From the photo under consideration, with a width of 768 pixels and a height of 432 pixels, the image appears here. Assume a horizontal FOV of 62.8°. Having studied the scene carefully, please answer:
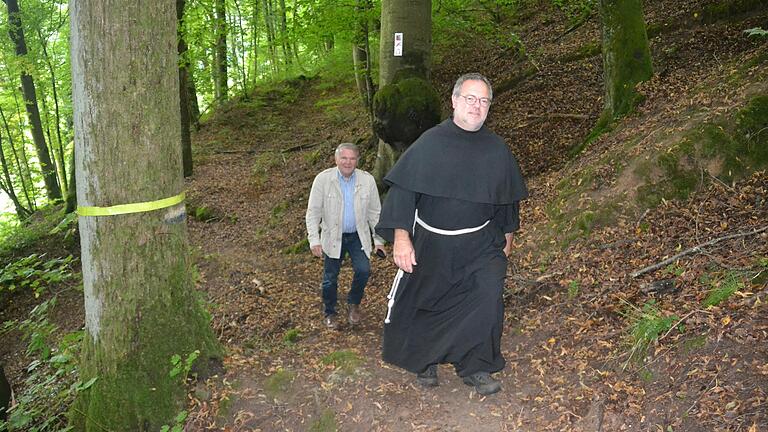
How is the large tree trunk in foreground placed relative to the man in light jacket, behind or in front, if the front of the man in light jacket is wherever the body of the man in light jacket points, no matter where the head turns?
in front

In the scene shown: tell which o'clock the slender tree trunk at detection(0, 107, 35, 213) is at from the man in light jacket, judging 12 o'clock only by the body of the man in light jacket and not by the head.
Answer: The slender tree trunk is roughly at 5 o'clock from the man in light jacket.

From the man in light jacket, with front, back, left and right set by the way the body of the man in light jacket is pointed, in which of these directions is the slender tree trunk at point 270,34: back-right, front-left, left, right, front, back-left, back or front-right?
back

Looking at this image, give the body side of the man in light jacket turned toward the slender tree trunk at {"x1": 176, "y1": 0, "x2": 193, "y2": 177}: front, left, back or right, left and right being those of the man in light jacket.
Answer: back

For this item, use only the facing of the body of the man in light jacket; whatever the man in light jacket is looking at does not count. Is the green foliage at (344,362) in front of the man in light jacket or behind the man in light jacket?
in front

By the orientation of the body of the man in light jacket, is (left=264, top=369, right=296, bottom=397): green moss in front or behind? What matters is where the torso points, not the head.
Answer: in front

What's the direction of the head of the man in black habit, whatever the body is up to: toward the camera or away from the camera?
toward the camera

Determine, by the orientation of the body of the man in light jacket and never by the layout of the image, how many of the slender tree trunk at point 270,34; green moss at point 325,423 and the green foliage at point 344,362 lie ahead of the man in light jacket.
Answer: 2

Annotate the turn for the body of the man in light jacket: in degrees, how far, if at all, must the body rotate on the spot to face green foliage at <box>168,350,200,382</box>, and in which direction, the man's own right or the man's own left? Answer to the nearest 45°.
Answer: approximately 45° to the man's own right

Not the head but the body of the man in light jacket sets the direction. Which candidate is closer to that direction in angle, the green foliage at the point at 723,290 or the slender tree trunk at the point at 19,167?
the green foliage

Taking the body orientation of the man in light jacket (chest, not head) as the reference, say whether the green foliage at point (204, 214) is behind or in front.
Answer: behind

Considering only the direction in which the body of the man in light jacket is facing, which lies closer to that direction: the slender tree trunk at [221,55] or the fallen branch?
the fallen branch

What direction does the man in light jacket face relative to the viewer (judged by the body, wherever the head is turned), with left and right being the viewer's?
facing the viewer

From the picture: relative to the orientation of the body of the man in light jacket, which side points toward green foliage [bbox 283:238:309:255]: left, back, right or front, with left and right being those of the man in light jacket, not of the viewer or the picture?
back

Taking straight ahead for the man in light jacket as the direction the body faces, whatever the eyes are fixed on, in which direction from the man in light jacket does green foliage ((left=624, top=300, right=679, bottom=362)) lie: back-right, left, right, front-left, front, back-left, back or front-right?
front-left

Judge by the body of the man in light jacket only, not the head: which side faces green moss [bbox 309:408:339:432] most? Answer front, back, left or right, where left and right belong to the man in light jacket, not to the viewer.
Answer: front
